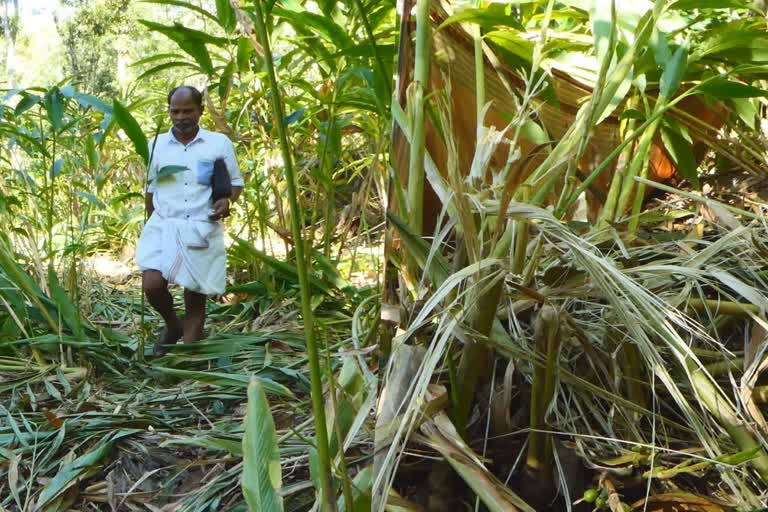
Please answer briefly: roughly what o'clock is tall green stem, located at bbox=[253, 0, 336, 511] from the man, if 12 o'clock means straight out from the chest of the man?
The tall green stem is roughly at 12 o'clock from the man.

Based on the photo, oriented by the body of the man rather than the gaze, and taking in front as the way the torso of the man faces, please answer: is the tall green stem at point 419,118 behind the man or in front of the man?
in front

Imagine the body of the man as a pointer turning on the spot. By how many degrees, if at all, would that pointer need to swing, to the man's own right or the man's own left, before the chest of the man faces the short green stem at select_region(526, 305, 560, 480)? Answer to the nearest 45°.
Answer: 0° — they already face it
